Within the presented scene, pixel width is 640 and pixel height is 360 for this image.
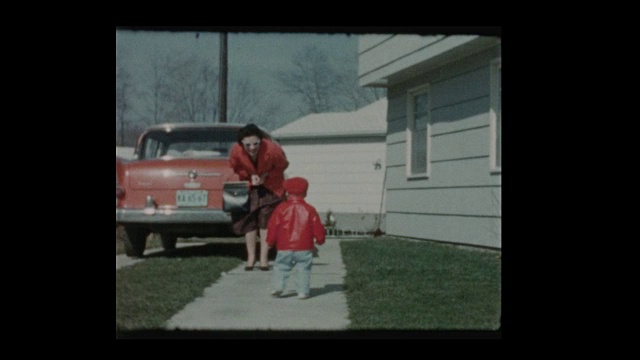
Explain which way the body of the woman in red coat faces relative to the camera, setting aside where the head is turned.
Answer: toward the camera

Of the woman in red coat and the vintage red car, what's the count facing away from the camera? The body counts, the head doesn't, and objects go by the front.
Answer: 1

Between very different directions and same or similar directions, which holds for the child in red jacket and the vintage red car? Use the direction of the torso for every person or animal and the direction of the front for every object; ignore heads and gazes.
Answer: same or similar directions

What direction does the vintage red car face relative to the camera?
away from the camera

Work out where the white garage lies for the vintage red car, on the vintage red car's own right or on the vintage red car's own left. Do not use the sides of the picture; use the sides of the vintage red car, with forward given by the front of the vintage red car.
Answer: on the vintage red car's own right

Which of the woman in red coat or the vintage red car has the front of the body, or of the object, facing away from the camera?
the vintage red car

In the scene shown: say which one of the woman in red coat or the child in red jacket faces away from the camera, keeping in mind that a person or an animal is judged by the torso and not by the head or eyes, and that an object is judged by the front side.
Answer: the child in red jacket

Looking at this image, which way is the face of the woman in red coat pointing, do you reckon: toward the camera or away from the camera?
toward the camera

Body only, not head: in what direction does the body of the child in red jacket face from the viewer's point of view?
away from the camera
